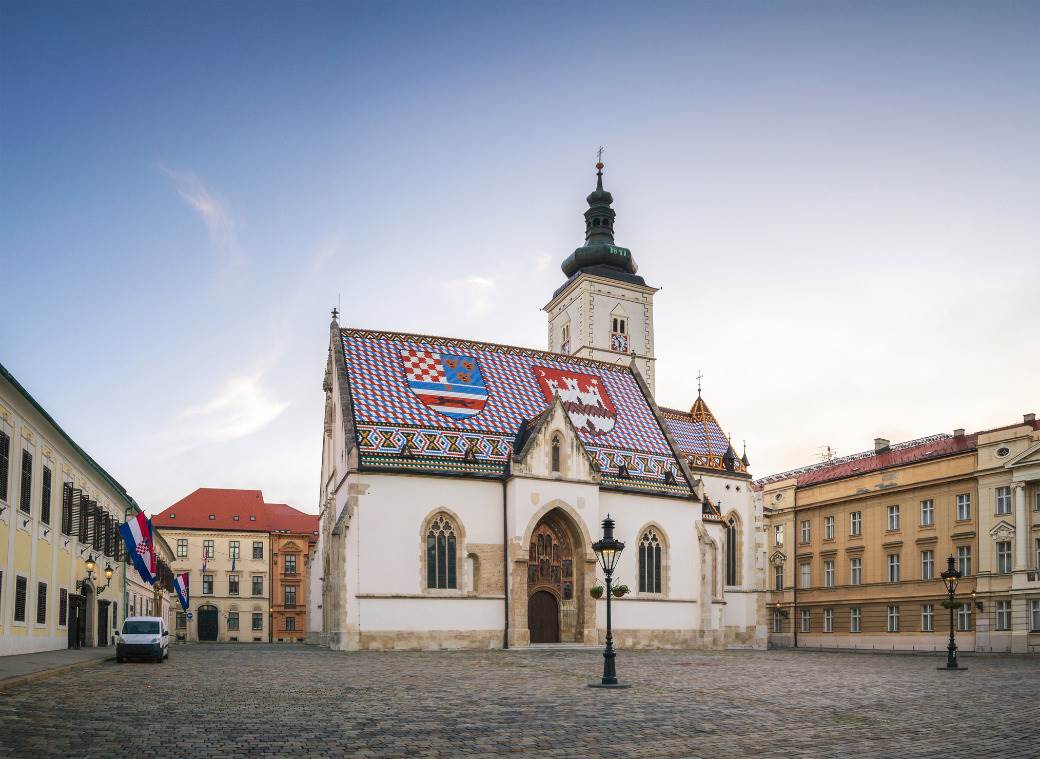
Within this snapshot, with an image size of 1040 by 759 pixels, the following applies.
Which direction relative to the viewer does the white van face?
toward the camera

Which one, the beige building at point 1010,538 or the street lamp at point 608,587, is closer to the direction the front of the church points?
the street lamp

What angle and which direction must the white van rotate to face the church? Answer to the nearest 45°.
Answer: approximately 135° to its left

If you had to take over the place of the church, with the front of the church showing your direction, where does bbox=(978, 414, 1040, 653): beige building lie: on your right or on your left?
on your left

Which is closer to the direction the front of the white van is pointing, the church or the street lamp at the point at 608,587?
the street lamp

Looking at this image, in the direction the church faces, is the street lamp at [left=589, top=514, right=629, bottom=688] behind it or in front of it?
in front

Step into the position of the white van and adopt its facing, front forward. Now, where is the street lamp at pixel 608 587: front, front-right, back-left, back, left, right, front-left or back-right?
front-left

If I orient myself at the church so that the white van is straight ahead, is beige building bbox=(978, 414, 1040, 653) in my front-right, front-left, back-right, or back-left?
back-left

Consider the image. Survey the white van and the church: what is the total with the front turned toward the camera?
2

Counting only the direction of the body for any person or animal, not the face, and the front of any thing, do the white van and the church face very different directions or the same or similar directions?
same or similar directions

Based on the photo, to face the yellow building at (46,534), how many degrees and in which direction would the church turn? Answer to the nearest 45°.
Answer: approximately 45° to its right

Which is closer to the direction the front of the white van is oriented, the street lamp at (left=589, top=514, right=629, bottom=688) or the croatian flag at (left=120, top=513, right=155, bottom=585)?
the street lamp
